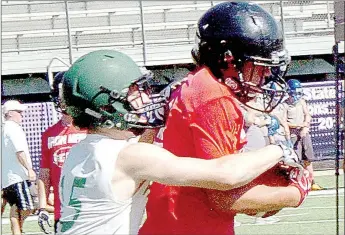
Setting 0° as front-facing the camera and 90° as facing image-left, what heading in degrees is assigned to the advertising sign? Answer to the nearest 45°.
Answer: approximately 0°

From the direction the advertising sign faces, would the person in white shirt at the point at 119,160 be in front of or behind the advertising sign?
in front

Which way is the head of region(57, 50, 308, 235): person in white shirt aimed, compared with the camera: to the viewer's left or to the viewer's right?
to the viewer's right

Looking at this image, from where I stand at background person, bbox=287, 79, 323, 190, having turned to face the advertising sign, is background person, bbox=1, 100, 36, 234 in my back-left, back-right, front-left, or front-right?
back-left

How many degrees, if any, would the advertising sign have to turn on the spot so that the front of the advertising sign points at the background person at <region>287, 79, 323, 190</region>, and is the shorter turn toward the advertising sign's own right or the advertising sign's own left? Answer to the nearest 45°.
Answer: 0° — it already faces them

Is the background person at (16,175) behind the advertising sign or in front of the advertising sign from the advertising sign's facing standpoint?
in front
